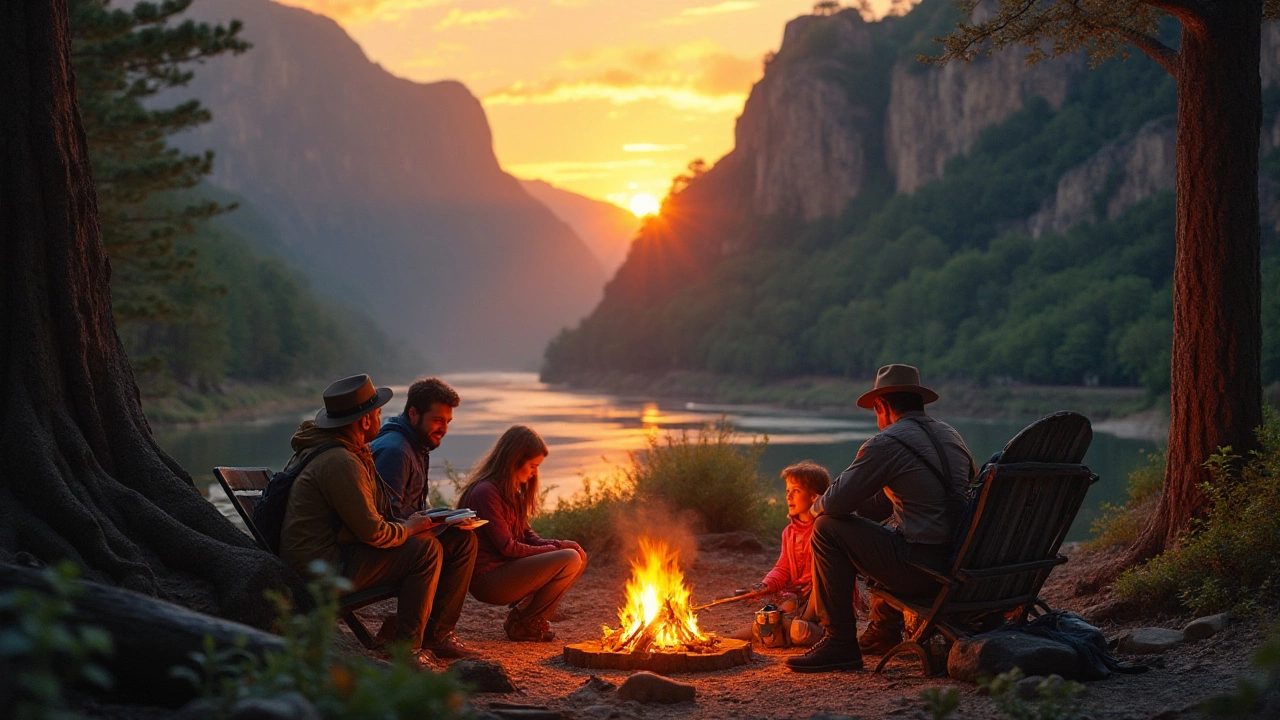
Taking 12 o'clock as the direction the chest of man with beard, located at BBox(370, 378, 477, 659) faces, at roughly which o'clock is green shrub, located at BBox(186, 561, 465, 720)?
The green shrub is roughly at 3 o'clock from the man with beard.

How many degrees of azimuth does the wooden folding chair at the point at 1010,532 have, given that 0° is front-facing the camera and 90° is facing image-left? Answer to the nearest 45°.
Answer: approximately 135°

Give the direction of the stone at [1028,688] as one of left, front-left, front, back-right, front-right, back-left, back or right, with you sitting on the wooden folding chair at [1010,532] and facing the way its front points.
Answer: back-left

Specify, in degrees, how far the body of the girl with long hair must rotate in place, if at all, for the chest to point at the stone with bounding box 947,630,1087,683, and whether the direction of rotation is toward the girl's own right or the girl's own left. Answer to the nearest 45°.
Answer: approximately 45° to the girl's own right

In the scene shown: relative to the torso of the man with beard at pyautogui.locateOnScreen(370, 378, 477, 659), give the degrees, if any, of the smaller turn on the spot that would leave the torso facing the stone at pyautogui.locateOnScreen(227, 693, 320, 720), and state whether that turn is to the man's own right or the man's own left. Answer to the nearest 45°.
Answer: approximately 90° to the man's own right

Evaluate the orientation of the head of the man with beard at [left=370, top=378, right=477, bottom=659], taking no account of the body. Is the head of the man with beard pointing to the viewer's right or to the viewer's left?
to the viewer's right

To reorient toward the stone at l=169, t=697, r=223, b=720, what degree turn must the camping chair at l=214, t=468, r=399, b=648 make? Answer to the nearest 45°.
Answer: approximately 90° to its right

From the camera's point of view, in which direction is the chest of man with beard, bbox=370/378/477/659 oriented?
to the viewer's right

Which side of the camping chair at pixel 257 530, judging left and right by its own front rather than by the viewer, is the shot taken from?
right

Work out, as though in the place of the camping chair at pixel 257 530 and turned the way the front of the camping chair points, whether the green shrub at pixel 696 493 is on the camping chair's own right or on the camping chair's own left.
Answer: on the camping chair's own left

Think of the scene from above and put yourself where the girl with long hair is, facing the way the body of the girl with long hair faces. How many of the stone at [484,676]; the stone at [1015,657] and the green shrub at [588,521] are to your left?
1

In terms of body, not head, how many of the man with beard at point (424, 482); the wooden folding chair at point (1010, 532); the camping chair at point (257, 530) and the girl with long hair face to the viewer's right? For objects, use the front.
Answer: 3

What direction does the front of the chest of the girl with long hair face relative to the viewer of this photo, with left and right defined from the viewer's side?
facing to the right of the viewer
